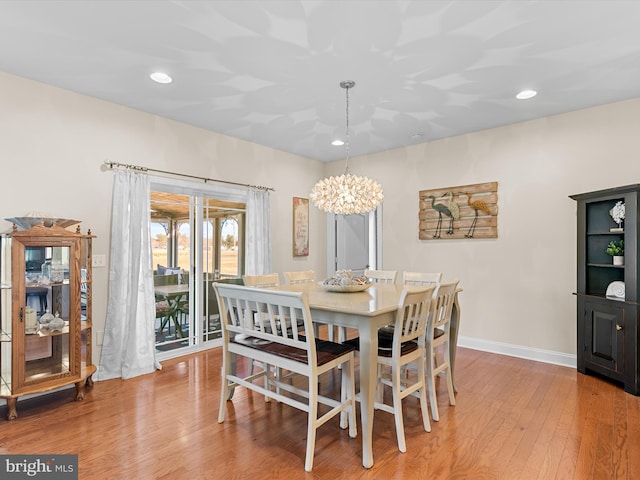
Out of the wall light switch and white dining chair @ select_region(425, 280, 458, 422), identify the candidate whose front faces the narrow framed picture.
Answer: the white dining chair

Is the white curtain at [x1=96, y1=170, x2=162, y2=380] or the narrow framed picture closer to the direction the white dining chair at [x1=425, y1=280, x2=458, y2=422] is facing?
the narrow framed picture

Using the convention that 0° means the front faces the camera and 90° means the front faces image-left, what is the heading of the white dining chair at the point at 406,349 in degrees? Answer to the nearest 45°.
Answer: approximately 135°

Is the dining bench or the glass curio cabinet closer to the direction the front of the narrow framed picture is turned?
the dining bench

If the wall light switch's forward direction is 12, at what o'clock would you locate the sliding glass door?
The sliding glass door is roughly at 8 o'clock from the wall light switch.

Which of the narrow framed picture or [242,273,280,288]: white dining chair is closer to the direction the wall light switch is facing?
the white dining chair

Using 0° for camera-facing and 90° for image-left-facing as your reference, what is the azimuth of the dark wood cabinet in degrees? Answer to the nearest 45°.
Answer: approximately 45°

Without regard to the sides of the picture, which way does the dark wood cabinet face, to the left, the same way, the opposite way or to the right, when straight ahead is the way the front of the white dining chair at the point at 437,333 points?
to the left

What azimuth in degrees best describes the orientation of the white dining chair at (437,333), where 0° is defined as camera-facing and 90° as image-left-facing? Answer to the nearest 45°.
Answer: approximately 135°

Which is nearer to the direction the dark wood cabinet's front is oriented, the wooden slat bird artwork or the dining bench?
the dining bench

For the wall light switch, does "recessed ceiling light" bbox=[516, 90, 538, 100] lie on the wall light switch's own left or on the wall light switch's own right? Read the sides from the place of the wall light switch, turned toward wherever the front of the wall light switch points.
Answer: on the wall light switch's own left
